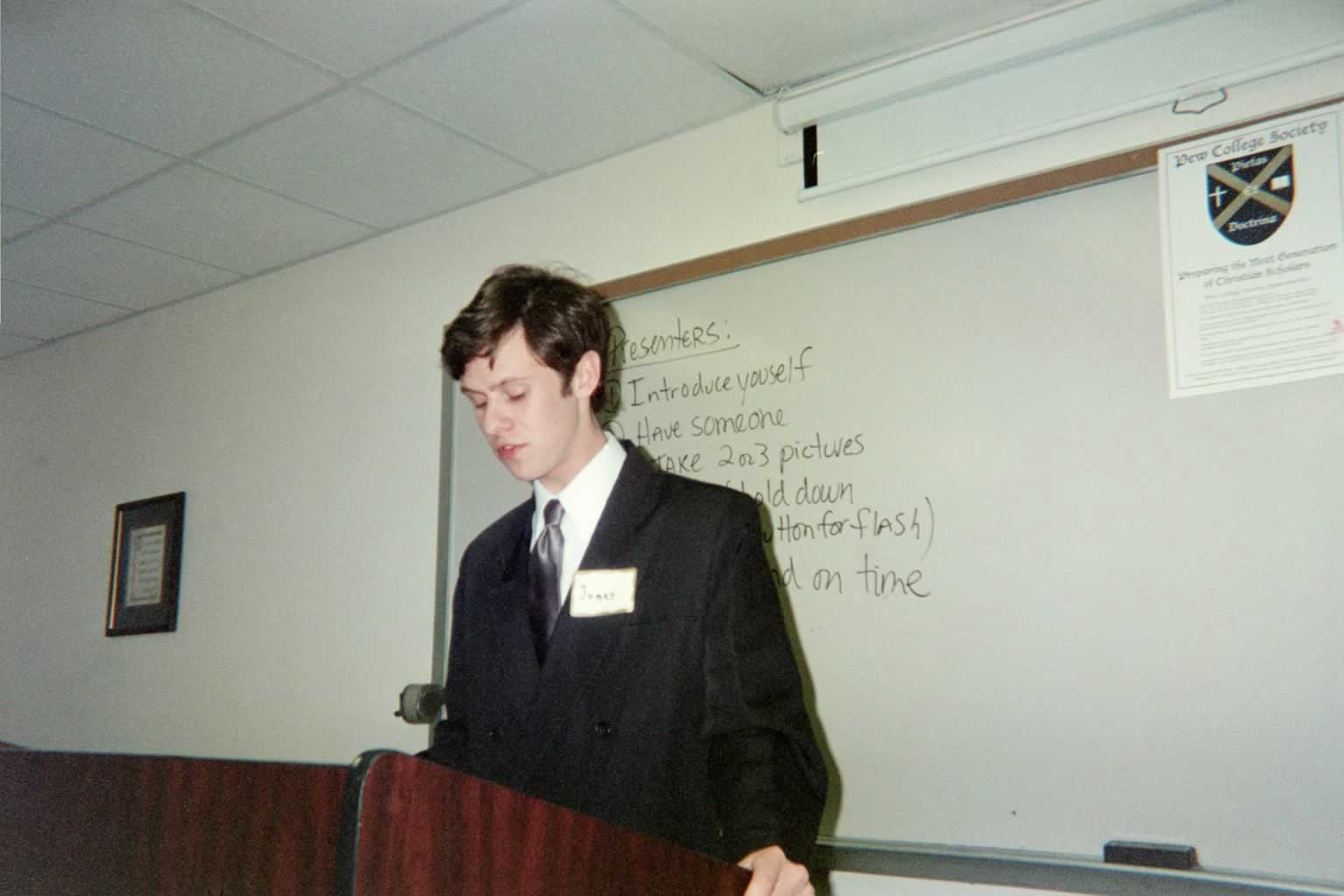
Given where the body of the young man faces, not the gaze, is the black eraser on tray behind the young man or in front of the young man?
behind

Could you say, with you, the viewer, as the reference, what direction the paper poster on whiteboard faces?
facing the viewer and to the left of the viewer

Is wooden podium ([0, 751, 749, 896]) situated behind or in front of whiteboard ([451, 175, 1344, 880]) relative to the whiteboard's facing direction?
in front

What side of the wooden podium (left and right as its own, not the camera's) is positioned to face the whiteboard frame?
back

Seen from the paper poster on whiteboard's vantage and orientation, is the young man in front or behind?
in front

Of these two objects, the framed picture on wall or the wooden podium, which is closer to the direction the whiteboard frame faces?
the wooden podium

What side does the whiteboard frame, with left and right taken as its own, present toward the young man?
front

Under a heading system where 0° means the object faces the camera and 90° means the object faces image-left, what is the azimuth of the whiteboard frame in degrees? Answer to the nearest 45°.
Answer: approximately 45°

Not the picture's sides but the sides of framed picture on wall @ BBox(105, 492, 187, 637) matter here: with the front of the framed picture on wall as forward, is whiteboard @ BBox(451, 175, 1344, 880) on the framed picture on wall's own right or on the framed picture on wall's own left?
on the framed picture on wall's own left

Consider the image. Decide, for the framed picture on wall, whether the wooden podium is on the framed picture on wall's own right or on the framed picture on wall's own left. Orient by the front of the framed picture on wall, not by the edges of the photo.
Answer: on the framed picture on wall's own left

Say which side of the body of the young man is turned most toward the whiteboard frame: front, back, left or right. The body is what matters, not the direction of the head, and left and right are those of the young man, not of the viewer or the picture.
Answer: back

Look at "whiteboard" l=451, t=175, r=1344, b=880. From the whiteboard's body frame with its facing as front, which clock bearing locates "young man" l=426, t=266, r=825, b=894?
The young man is roughly at 12 o'clock from the whiteboard.

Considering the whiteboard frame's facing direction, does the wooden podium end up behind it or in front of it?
in front

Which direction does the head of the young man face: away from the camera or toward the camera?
toward the camera
